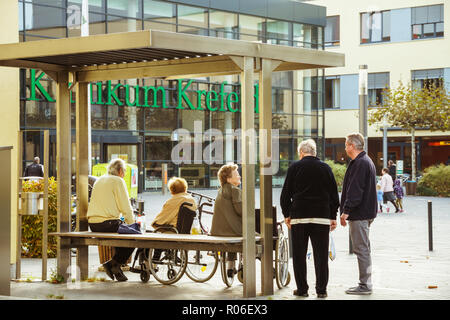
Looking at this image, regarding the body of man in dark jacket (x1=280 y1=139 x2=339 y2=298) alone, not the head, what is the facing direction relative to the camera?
away from the camera

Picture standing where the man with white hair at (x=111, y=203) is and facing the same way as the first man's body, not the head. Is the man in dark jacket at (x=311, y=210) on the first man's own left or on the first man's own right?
on the first man's own right

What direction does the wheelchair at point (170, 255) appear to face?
to the viewer's left

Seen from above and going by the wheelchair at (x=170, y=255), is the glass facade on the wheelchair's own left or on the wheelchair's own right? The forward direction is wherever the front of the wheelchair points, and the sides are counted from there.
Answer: on the wheelchair's own right

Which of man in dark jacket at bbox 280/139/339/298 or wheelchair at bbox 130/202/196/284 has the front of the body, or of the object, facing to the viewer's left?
the wheelchair

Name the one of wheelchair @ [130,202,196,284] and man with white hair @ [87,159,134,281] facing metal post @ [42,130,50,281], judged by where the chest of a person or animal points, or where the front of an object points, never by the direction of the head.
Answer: the wheelchair

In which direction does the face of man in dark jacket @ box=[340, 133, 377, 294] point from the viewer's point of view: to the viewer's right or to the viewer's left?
to the viewer's left

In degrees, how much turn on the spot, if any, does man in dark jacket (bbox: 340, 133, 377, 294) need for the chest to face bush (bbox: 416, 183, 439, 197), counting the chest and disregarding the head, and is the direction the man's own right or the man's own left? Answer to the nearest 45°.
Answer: approximately 90° to the man's own right
